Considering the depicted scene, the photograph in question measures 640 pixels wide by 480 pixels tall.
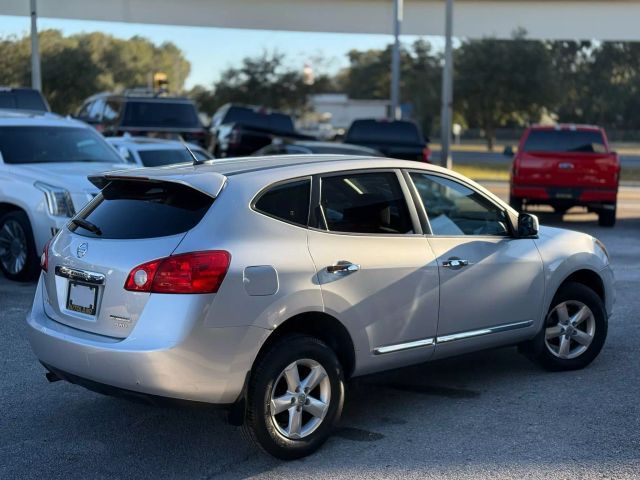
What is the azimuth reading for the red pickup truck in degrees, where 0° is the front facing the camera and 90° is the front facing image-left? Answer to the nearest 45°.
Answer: approximately 180°

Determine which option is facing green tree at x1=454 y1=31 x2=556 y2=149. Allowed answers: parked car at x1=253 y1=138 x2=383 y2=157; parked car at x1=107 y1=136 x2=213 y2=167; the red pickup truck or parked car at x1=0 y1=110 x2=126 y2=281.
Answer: the red pickup truck

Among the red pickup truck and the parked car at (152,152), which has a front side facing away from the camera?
the red pickup truck

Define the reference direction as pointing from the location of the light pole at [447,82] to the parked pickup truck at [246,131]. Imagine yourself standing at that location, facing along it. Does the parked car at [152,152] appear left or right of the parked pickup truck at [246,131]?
left

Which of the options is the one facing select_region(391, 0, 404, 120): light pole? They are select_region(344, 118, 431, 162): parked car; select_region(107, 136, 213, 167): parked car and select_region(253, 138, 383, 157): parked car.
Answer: select_region(344, 118, 431, 162): parked car

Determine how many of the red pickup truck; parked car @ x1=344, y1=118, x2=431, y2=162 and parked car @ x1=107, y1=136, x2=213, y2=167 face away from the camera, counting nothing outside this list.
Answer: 2

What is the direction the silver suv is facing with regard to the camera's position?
facing away from the viewer and to the right of the viewer

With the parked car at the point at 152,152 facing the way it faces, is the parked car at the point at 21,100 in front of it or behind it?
behind

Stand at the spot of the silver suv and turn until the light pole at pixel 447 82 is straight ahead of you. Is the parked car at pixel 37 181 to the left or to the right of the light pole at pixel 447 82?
left

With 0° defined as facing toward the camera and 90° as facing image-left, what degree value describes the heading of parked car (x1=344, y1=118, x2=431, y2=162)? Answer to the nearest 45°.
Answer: approximately 180°
